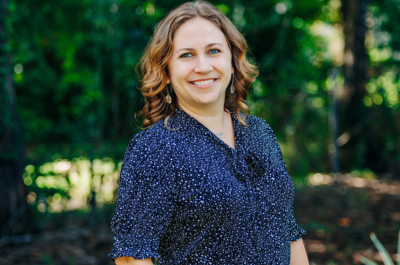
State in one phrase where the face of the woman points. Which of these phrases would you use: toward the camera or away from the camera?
toward the camera
